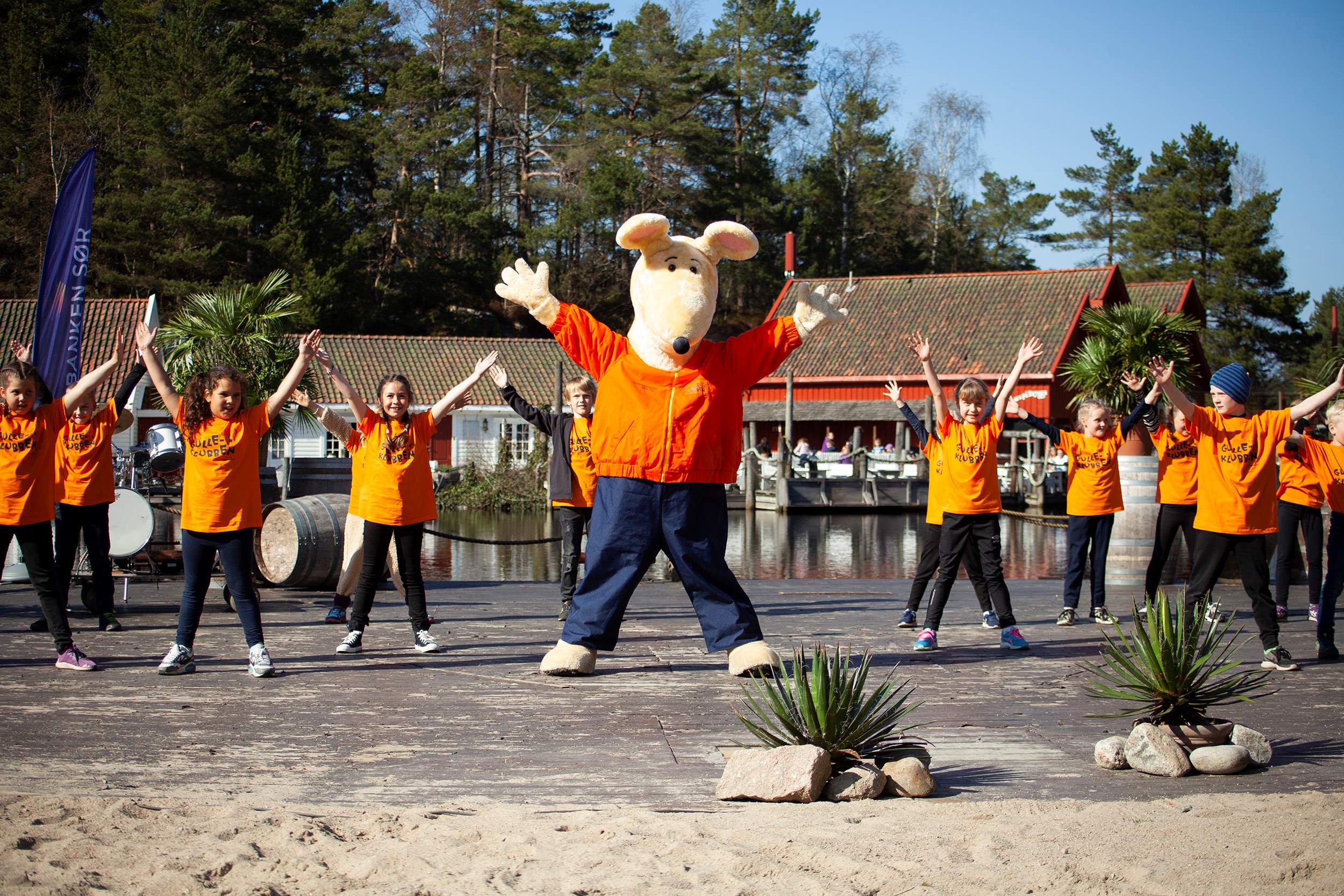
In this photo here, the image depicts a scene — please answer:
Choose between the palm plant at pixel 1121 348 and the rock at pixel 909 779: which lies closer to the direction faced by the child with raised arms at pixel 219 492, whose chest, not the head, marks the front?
the rock

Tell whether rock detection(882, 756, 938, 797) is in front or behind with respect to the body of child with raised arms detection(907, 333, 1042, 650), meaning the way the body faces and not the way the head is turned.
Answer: in front

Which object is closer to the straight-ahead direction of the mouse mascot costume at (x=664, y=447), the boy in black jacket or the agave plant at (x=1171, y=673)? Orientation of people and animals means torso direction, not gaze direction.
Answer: the agave plant

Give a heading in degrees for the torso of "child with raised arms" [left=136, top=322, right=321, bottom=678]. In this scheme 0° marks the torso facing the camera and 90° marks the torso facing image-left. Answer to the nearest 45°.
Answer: approximately 0°

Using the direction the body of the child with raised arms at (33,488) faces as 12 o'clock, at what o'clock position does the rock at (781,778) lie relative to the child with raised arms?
The rock is roughly at 11 o'clock from the child with raised arms.

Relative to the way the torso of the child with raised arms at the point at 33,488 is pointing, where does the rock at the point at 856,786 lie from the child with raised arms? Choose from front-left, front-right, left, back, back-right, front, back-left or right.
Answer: front-left

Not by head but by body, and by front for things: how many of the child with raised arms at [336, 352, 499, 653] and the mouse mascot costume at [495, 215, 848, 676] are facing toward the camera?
2

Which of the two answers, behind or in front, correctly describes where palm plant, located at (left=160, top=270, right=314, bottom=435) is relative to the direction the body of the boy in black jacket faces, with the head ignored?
behind

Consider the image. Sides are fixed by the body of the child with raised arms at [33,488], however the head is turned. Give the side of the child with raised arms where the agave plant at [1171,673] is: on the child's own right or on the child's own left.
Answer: on the child's own left

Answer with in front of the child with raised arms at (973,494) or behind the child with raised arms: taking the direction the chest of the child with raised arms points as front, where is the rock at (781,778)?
in front

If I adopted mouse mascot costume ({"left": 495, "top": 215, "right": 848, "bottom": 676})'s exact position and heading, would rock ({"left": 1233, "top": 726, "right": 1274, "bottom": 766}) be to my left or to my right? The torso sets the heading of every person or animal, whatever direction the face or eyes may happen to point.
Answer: on my left
